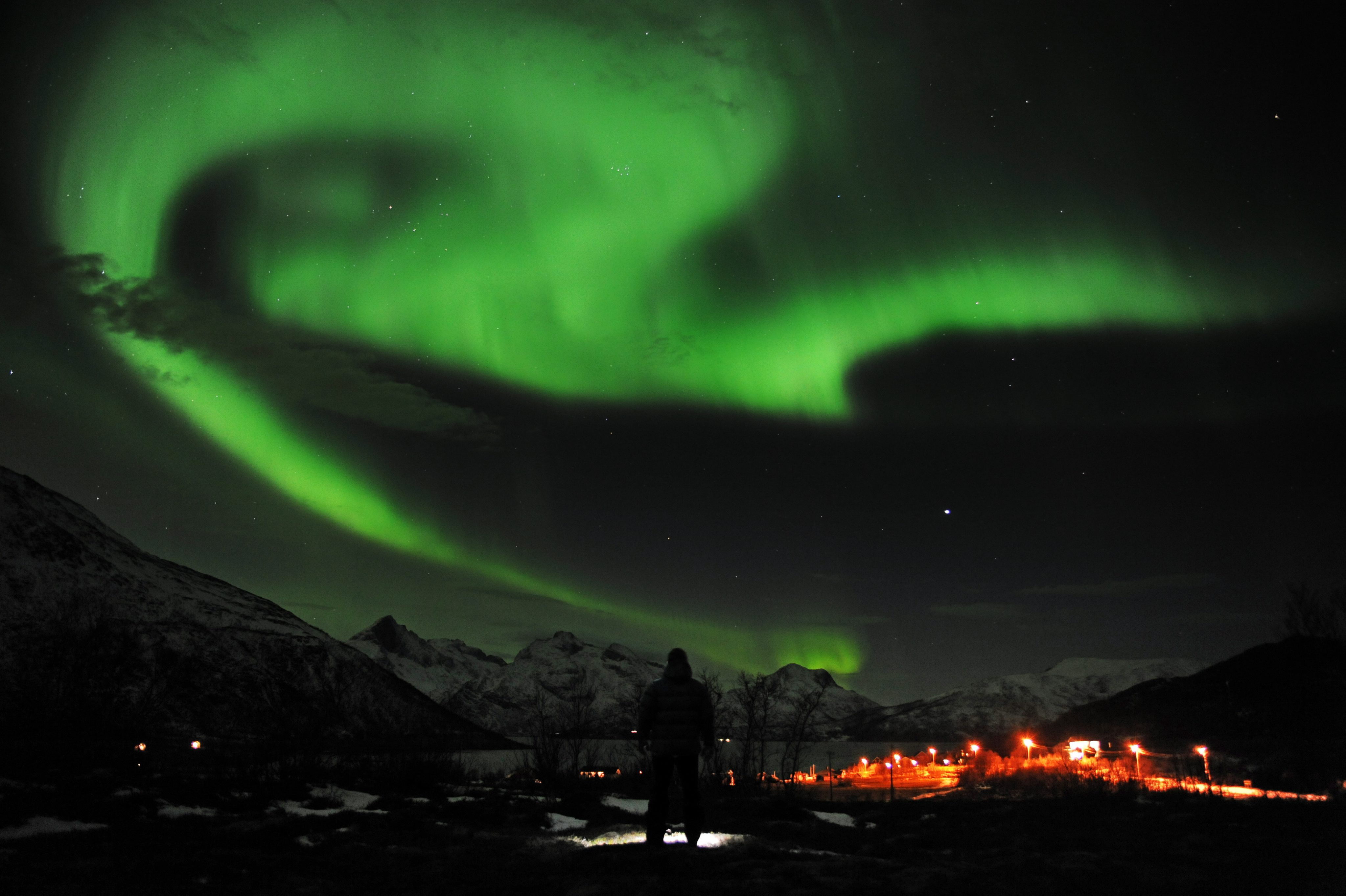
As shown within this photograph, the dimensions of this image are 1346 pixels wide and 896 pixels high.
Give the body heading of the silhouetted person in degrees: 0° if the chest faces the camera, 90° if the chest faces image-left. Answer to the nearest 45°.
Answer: approximately 180°
